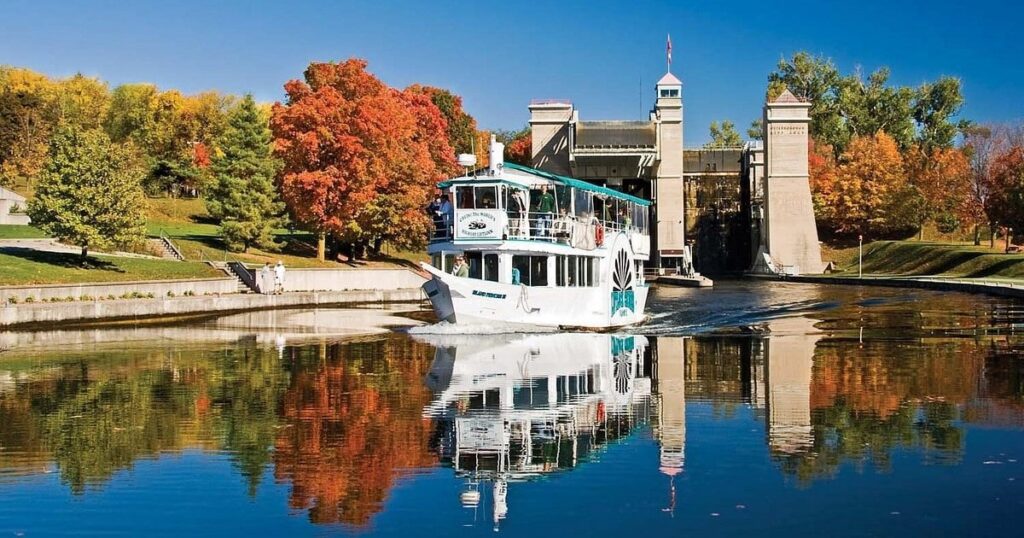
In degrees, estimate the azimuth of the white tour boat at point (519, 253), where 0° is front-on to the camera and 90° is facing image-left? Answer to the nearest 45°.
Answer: approximately 45°

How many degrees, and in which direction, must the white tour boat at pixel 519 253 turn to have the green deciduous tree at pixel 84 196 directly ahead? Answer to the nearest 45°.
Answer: approximately 90° to its right
